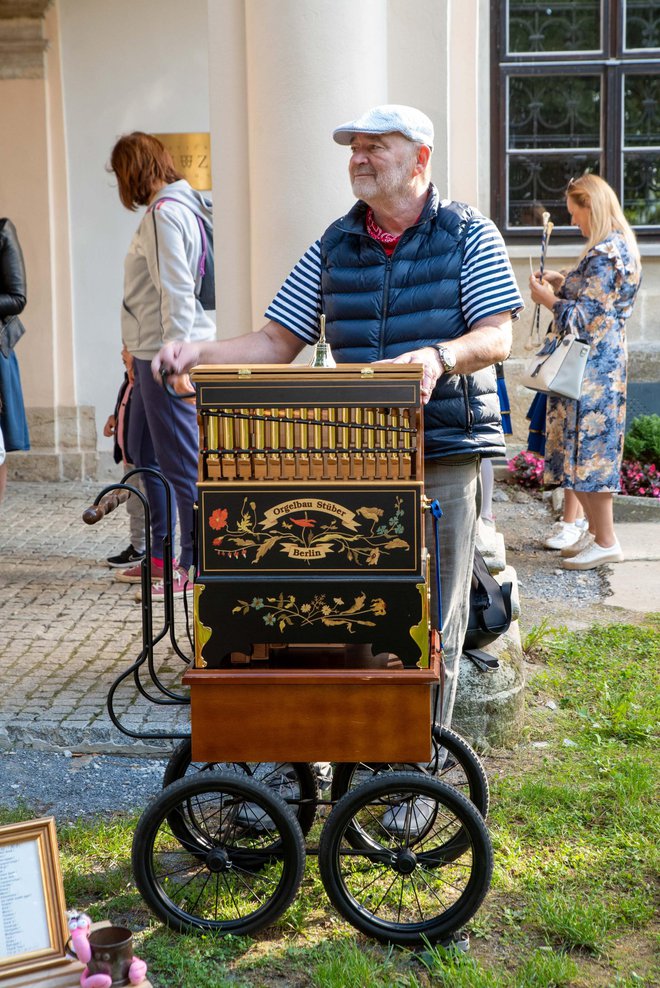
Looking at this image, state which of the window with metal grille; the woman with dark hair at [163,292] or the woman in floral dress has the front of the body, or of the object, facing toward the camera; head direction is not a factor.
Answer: the window with metal grille

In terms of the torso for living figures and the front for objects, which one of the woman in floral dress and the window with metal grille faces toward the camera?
the window with metal grille

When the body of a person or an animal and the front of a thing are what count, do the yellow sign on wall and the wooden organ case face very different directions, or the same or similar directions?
same or similar directions

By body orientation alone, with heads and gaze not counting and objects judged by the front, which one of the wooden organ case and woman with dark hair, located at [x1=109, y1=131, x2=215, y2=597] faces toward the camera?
the wooden organ case

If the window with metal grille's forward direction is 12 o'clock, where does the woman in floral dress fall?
The woman in floral dress is roughly at 12 o'clock from the window with metal grille.

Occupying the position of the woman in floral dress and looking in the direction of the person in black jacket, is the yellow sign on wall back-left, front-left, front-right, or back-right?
front-right

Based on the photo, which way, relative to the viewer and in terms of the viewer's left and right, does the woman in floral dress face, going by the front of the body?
facing to the left of the viewer

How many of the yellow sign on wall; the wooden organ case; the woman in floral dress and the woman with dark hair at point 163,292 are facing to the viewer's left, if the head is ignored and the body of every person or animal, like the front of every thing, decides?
2

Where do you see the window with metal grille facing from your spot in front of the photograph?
facing the viewer

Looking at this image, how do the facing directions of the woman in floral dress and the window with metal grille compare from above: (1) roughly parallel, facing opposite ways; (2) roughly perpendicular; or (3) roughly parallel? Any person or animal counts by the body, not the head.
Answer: roughly perpendicular

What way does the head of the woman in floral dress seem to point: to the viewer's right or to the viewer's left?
to the viewer's left

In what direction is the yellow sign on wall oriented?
toward the camera

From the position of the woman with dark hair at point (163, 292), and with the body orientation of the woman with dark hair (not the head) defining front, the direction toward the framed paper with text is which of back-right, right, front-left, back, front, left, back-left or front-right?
left

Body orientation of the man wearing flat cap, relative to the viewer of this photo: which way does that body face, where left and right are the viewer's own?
facing the viewer and to the left of the viewer

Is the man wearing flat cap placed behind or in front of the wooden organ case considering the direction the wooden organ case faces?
behind

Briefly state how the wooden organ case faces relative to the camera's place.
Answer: facing the viewer

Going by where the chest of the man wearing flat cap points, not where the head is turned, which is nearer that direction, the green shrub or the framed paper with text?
the framed paper with text

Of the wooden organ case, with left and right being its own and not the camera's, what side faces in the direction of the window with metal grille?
back

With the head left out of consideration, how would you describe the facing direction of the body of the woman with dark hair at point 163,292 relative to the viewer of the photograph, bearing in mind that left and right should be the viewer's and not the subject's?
facing to the left of the viewer
